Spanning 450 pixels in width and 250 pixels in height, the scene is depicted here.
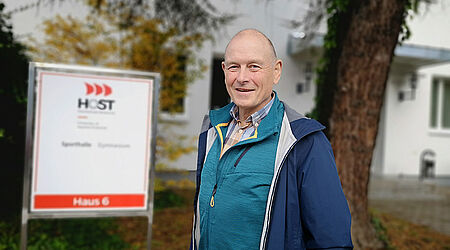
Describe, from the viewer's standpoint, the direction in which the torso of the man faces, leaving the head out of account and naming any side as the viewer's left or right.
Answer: facing the viewer and to the left of the viewer

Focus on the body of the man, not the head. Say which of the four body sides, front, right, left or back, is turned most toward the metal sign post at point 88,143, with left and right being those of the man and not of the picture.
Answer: right
